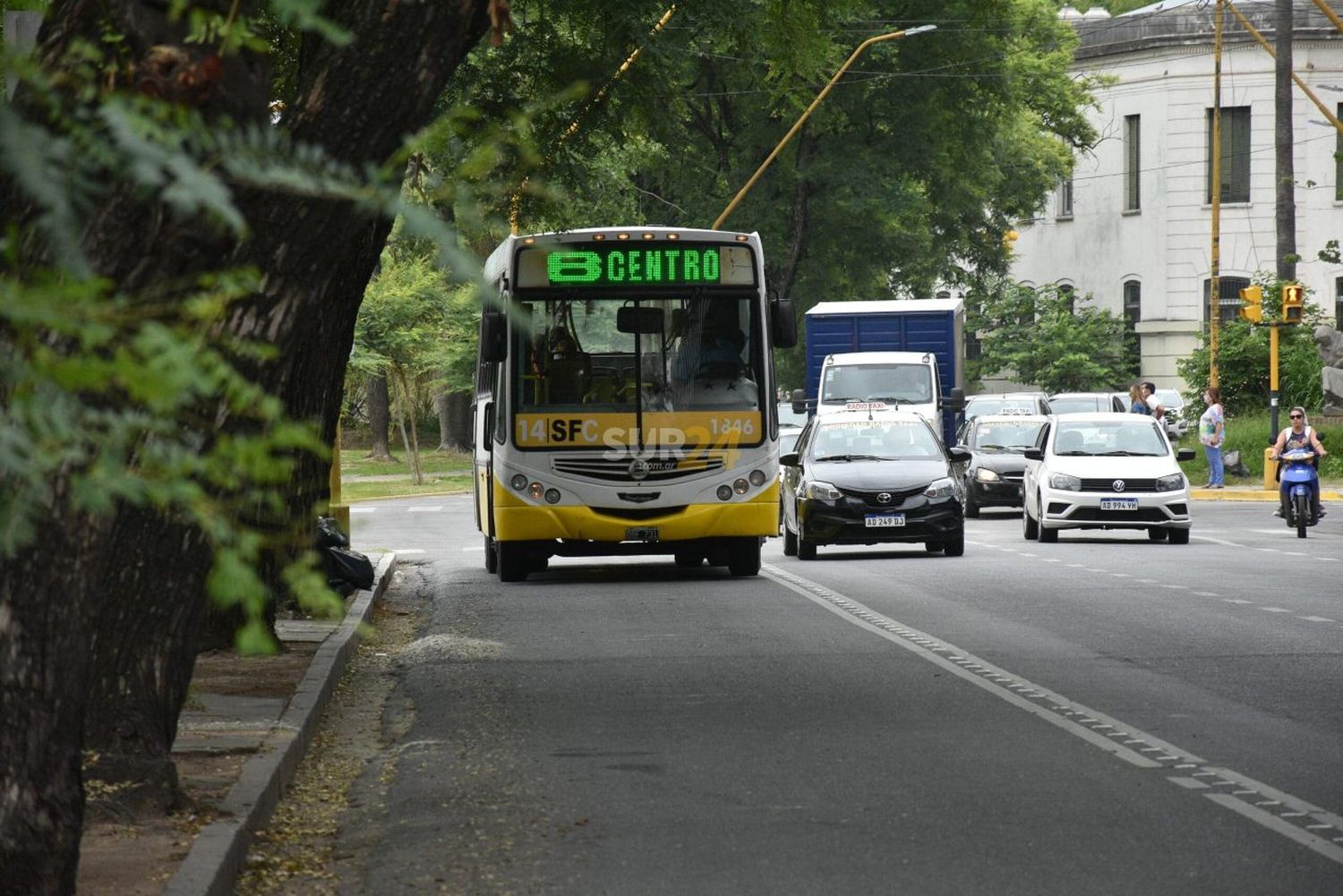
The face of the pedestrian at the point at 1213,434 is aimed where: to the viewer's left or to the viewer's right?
to the viewer's left

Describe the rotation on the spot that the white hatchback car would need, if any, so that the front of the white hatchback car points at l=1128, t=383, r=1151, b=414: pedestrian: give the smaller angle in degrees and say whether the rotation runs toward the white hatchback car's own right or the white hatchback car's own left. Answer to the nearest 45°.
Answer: approximately 180°

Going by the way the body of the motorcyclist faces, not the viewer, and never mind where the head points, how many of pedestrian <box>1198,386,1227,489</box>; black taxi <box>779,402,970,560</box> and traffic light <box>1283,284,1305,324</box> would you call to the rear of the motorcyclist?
2

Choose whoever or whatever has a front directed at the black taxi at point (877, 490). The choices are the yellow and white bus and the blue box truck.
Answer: the blue box truck

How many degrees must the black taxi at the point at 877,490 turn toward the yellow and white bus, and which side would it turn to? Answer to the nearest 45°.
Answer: approximately 45° to its right

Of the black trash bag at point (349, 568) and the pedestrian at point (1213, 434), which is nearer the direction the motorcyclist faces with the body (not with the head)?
the black trash bag

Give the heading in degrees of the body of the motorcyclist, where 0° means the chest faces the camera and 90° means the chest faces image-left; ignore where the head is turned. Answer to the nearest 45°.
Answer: approximately 0°
